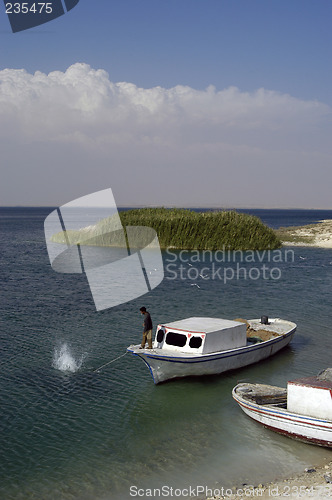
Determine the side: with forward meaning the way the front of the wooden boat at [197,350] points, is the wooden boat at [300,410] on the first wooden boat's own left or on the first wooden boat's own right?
on the first wooden boat's own left

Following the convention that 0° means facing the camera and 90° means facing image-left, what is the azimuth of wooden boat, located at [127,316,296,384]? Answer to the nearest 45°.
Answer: approximately 45°
